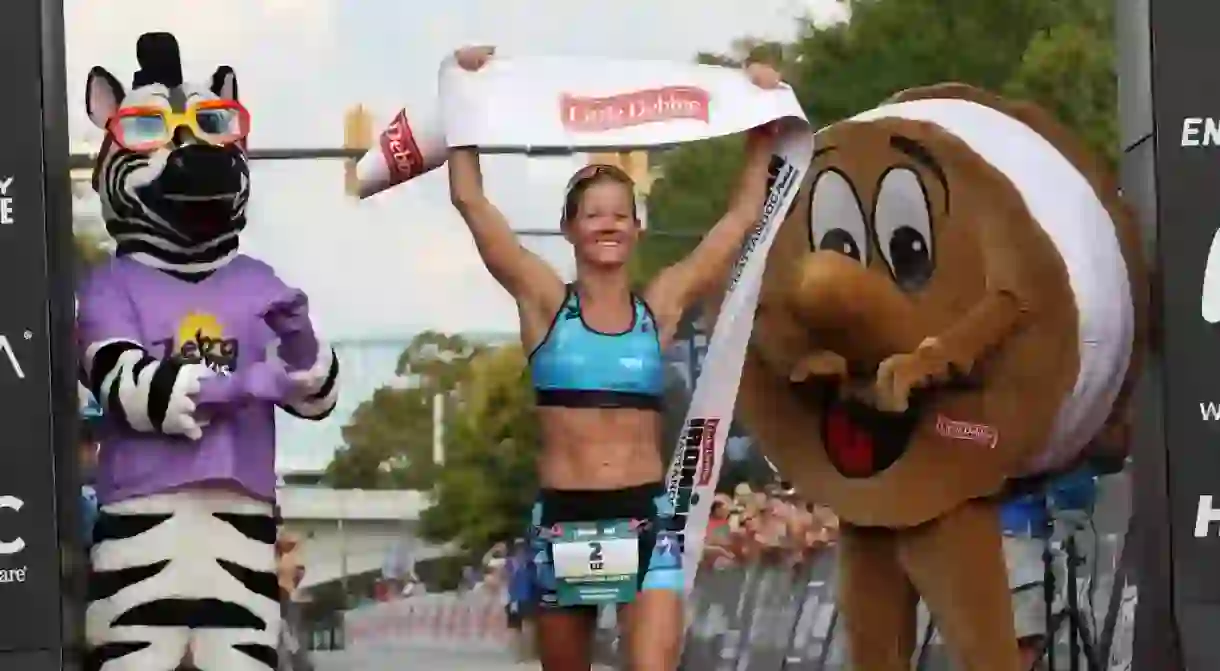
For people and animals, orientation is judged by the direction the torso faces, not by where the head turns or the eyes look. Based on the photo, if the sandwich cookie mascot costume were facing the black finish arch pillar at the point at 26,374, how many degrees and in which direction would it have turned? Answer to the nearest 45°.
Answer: approximately 45° to its right

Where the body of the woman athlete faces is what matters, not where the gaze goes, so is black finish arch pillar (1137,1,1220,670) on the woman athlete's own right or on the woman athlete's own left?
on the woman athlete's own left

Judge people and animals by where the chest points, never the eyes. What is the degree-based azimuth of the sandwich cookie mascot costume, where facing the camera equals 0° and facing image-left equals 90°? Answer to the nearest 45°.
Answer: approximately 45°

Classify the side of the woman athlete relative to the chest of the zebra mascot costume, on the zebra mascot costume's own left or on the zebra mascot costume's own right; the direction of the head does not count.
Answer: on the zebra mascot costume's own left

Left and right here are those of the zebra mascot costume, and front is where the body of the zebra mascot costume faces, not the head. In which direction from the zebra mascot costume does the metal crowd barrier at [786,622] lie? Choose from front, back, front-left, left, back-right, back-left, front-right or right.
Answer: left

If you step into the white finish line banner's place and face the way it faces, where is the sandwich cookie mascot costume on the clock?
The sandwich cookie mascot costume is roughly at 9 o'clock from the white finish line banner.

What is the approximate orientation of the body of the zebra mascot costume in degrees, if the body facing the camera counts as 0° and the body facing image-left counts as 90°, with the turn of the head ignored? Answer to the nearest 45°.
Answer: approximately 0°

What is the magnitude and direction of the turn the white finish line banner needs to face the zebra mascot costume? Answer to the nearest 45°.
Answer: approximately 90° to its right

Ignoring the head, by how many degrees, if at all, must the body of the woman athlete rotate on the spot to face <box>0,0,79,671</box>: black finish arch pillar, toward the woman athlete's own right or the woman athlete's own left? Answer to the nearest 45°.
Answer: approximately 90° to the woman athlete's own right

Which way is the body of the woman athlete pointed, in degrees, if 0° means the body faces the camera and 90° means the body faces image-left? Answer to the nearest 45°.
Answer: approximately 0°

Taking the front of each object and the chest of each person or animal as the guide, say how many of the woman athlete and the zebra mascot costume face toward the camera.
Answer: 2
